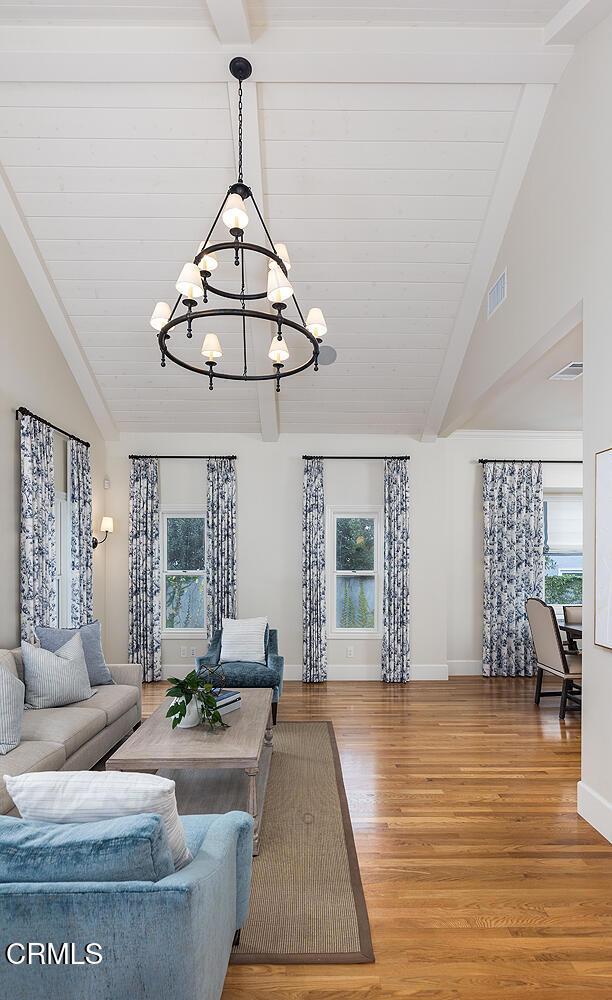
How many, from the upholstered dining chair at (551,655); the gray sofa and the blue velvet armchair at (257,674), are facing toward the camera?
1

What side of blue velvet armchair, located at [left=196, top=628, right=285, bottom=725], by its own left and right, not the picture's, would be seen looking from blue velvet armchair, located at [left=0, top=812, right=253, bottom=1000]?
front

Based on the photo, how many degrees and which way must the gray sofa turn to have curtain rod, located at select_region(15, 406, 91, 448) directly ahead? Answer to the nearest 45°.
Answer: approximately 90° to its left

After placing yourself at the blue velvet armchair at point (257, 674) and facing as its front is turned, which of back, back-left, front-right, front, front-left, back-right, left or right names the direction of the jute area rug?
front

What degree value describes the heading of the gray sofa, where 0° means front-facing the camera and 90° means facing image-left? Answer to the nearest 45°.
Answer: approximately 270°

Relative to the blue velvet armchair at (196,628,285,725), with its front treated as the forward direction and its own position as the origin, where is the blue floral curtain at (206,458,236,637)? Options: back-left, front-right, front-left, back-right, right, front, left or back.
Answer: back

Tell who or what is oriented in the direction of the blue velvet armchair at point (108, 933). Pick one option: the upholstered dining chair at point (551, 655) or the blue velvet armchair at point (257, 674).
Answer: the blue velvet armchair at point (257, 674)

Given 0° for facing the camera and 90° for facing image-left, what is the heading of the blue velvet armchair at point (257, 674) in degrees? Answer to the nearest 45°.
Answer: approximately 0°

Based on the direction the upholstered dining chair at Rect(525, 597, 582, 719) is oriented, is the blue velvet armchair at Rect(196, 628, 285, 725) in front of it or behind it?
behind

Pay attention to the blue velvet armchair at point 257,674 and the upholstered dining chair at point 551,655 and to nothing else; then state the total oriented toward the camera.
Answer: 1

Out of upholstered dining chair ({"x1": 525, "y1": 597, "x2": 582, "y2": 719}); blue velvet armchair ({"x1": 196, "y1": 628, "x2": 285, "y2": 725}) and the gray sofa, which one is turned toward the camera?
the blue velvet armchair

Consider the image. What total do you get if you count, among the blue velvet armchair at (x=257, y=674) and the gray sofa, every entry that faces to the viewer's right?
1

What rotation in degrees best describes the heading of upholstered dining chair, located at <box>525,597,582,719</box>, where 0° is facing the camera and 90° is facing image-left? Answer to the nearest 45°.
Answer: approximately 225°

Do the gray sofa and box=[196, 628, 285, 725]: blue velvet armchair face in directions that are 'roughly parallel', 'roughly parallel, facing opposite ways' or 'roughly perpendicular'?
roughly perpendicular
